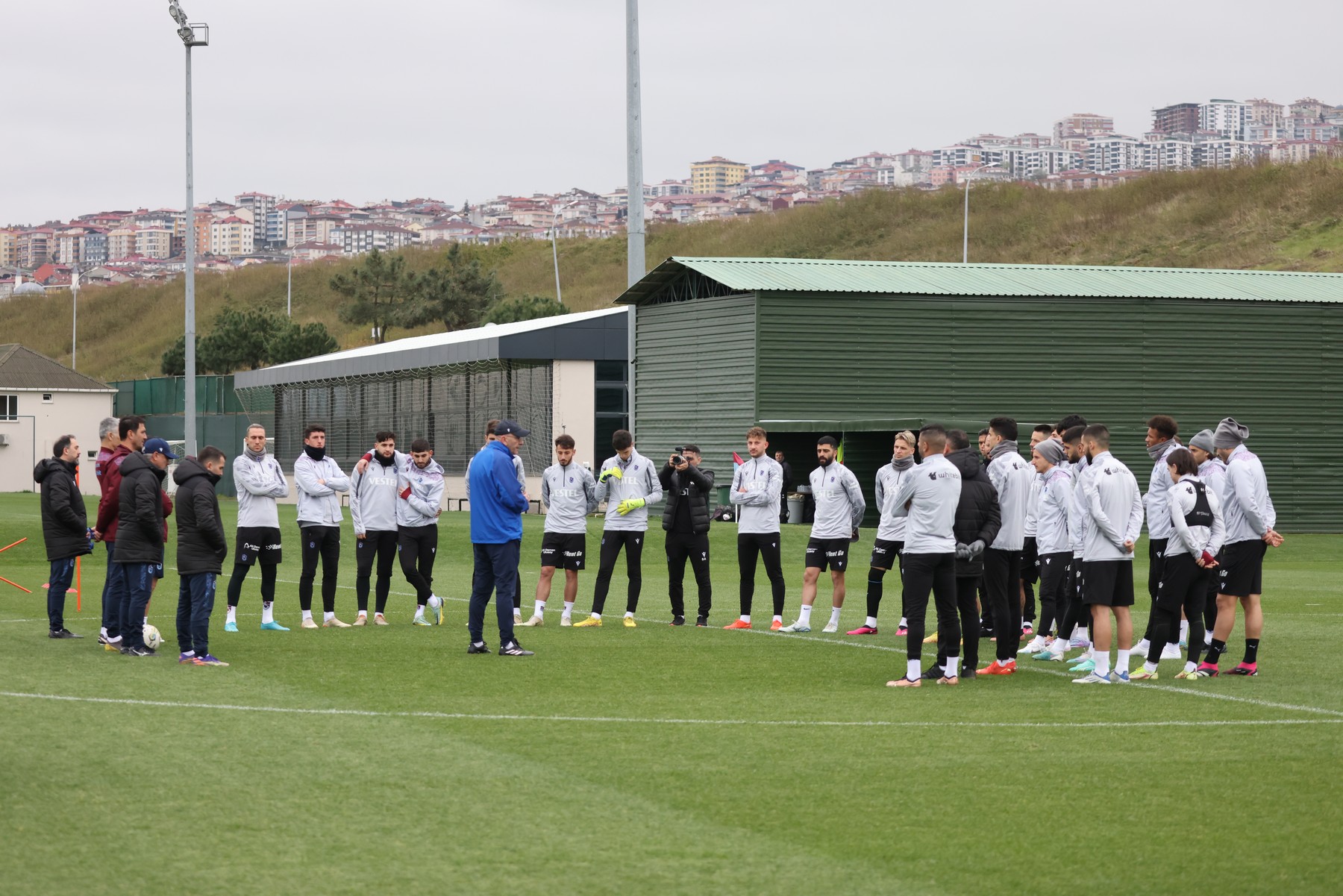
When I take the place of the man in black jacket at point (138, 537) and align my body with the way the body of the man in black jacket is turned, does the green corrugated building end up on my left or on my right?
on my left

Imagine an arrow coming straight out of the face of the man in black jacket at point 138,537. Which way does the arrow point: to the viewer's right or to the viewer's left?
to the viewer's right

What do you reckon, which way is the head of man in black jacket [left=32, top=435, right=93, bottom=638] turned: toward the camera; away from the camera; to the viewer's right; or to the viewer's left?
to the viewer's right

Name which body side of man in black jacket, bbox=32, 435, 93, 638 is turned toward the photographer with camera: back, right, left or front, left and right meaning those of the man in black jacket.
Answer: front

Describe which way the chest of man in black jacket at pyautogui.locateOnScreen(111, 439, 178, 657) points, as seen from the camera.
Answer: to the viewer's right

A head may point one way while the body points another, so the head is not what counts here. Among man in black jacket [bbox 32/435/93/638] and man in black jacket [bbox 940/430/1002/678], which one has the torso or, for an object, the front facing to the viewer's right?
man in black jacket [bbox 32/435/93/638]

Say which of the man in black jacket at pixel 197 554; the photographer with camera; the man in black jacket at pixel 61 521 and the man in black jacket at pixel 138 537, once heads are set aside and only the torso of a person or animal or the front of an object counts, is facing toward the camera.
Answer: the photographer with camera

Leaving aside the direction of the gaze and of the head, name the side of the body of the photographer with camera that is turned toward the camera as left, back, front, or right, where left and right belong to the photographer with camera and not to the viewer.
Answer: front

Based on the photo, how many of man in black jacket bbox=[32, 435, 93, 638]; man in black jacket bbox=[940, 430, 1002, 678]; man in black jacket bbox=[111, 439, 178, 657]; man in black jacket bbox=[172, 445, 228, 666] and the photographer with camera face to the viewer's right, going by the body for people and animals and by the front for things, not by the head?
3

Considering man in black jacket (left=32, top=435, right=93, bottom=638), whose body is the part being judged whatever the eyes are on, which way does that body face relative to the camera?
to the viewer's right

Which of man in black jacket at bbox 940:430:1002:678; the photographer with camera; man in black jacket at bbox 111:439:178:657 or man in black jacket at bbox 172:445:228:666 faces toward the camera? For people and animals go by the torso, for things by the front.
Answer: the photographer with camera

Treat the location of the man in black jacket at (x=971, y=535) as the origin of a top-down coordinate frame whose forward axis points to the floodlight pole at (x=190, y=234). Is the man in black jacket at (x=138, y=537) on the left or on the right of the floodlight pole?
left

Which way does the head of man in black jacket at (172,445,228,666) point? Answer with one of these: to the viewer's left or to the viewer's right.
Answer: to the viewer's right

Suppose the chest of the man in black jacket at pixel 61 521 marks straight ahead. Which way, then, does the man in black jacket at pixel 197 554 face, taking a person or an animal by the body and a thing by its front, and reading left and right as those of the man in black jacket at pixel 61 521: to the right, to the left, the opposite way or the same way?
the same way

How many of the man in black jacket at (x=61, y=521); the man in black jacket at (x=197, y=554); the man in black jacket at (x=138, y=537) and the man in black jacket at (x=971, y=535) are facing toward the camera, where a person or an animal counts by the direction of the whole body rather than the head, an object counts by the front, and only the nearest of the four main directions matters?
0

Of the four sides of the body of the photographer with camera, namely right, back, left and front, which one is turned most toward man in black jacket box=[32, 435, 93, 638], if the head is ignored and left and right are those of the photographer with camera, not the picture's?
right

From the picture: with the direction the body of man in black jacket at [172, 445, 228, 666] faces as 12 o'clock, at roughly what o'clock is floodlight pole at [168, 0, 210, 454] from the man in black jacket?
The floodlight pole is roughly at 9 o'clock from the man in black jacket.
